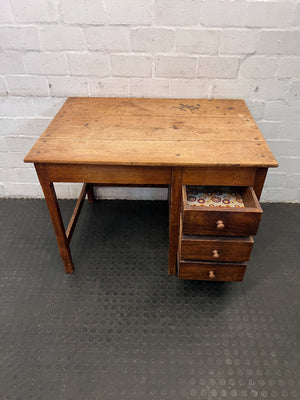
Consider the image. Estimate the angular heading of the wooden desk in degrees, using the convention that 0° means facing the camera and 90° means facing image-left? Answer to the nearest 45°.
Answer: approximately 0°
